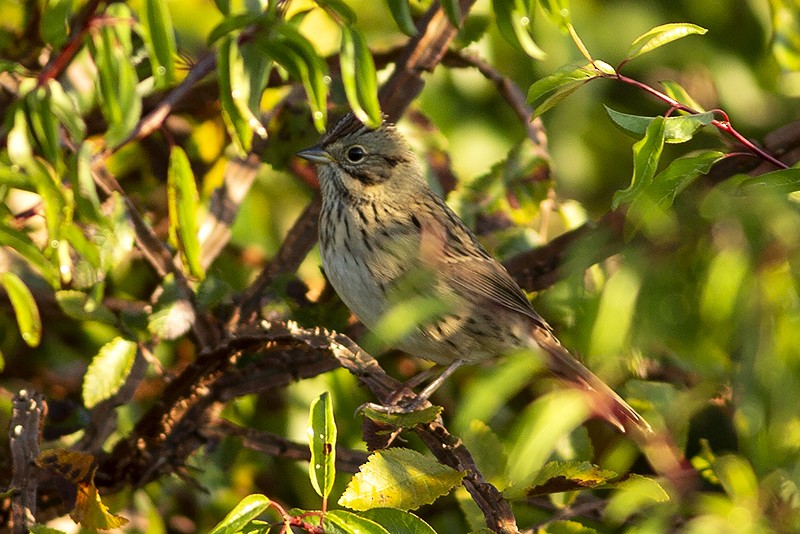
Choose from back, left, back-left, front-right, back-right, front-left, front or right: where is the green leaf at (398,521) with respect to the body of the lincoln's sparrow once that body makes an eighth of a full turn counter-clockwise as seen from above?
front-left

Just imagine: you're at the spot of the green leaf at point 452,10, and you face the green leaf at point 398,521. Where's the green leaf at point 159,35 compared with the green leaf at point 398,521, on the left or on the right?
right

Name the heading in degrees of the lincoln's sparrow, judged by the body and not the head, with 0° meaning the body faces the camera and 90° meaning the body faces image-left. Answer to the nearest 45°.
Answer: approximately 90°

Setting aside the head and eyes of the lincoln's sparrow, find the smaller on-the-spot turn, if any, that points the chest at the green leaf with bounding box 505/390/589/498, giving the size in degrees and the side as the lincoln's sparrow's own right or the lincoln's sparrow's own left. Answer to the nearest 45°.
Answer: approximately 90° to the lincoln's sparrow's own left
